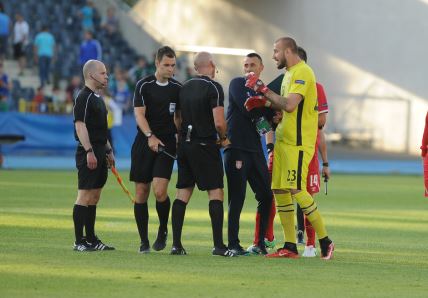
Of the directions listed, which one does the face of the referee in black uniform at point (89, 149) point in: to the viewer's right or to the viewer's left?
to the viewer's right

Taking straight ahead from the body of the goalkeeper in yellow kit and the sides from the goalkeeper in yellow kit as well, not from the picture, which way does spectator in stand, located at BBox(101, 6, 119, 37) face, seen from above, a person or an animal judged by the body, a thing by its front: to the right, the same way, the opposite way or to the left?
to the left

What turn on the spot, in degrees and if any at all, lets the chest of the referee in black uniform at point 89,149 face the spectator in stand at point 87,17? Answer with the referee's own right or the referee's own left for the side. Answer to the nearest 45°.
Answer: approximately 90° to the referee's own left

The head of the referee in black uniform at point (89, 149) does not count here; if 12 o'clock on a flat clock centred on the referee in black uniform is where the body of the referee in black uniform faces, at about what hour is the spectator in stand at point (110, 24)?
The spectator in stand is roughly at 9 o'clock from the referee in black uniform.

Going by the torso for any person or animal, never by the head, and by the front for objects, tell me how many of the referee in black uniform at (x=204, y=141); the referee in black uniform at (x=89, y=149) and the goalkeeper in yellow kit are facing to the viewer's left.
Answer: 1

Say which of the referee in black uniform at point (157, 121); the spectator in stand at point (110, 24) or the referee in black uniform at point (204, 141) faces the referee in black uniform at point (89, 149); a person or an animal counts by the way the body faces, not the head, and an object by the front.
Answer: the spectator in stand

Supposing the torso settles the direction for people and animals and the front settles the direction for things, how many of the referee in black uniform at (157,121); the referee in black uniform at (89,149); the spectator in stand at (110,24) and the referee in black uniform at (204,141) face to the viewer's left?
0

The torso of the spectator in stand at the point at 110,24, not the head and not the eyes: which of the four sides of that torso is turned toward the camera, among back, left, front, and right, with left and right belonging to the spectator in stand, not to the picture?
front

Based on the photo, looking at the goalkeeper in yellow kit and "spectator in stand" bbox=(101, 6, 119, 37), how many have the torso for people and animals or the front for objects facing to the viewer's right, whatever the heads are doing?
0

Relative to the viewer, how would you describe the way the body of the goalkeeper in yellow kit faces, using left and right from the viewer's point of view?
facing to the left of the viewer

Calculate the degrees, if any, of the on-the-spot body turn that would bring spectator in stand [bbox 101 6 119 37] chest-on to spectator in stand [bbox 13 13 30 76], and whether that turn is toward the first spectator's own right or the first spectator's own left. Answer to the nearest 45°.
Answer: approximately 45° to the first spectator's own right

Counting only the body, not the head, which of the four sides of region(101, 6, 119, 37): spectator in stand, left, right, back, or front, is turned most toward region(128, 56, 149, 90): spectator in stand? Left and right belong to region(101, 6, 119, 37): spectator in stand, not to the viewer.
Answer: front

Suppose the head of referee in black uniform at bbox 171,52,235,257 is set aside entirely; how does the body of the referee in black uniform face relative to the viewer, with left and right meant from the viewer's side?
facing away from the viewer and to the right of the viewer

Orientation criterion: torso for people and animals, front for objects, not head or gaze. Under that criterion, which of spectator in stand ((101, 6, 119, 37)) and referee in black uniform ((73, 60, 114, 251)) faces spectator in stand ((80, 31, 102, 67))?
spectator in stand ((101, 6, 119, 37))

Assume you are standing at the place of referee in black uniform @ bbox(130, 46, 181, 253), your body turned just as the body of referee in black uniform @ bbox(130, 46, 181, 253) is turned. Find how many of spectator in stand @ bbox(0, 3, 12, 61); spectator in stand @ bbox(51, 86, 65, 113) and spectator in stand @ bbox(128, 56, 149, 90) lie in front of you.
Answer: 0

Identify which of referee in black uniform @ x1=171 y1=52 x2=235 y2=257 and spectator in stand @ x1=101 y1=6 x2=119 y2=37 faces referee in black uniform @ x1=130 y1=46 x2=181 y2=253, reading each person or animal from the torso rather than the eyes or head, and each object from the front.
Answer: the spectator in stand
